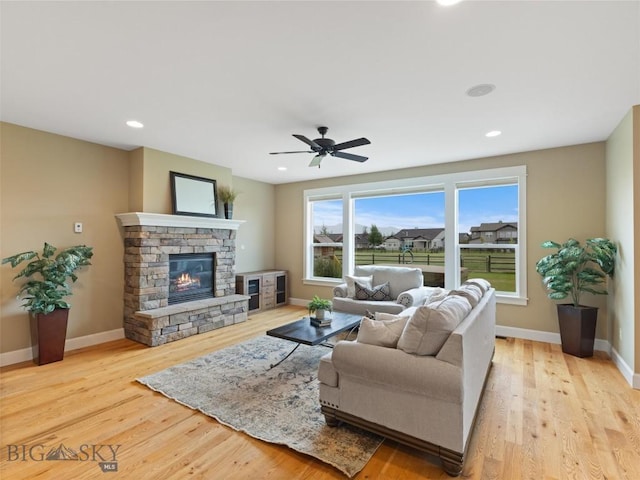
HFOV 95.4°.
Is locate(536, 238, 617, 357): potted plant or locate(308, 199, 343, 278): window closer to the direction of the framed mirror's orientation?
the potted plant

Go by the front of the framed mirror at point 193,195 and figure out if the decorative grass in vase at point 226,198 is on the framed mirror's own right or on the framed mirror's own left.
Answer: on the framed mirror's own left

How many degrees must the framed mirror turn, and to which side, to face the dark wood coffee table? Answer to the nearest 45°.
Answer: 0° — it already faces it

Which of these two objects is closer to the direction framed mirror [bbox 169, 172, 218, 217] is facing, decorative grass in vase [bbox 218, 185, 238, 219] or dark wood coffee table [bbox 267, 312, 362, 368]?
the dark wood coffee table

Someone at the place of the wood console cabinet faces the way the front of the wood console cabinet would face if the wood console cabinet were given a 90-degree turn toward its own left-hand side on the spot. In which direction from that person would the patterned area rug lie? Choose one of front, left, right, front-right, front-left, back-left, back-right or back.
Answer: back-right

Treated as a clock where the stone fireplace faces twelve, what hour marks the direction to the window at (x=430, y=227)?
The window is roughly at 11 o'clock from the stone fireplace.

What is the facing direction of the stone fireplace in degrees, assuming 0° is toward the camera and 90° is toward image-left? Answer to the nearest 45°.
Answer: approximately 315°

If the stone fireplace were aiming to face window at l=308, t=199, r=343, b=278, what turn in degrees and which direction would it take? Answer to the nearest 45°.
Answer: approximately 45° to its left
